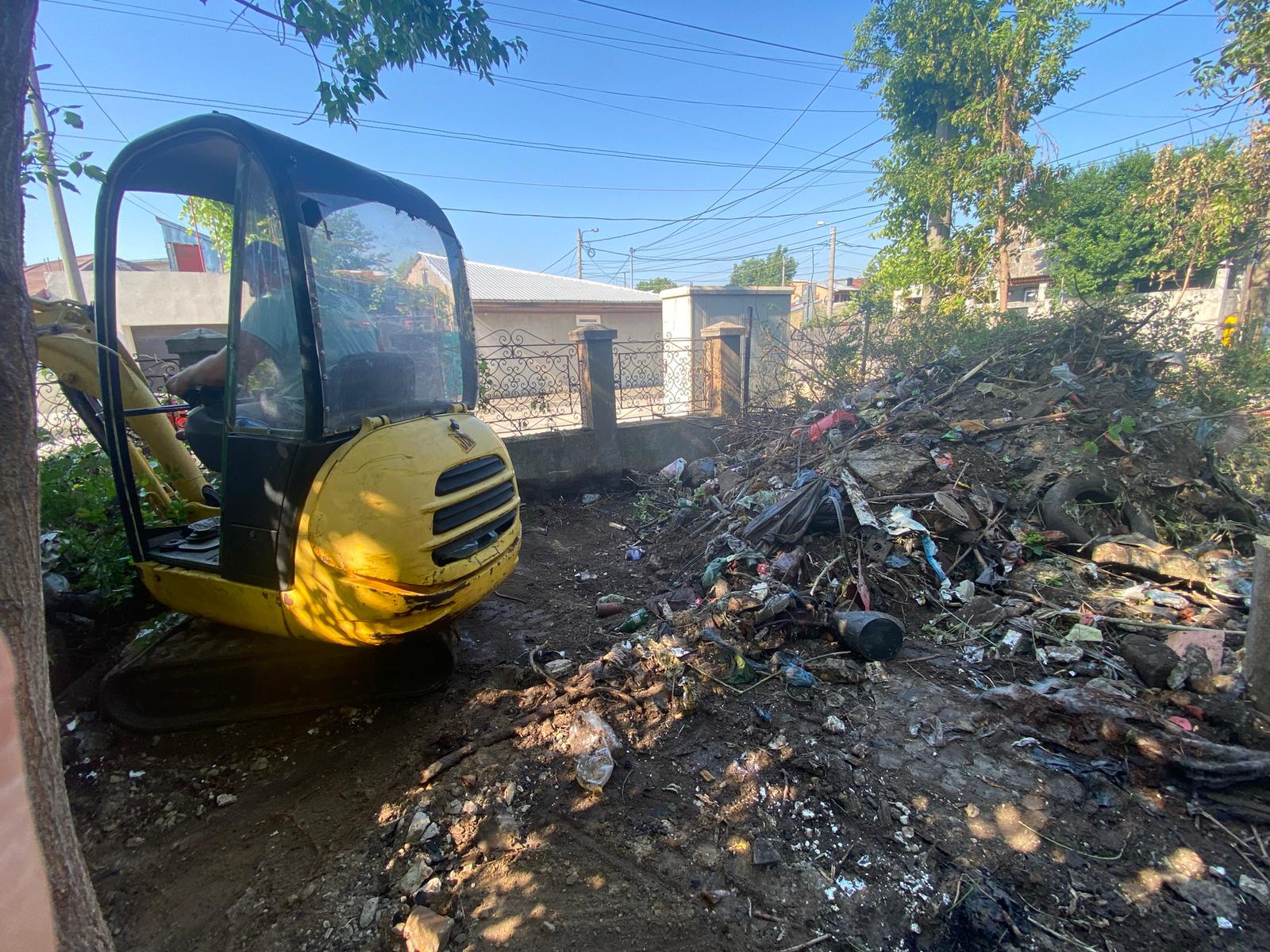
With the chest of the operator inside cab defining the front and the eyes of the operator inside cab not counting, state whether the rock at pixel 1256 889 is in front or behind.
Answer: behind

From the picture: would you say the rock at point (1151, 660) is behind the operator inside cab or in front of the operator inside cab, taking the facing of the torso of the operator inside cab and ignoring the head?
behind

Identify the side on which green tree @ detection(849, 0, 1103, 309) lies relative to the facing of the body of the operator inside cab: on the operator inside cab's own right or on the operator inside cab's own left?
on the operator inside cab's own right

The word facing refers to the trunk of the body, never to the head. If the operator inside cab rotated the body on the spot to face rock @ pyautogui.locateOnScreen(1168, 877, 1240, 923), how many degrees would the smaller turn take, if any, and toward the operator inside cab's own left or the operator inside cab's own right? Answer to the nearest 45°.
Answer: approximately 180°

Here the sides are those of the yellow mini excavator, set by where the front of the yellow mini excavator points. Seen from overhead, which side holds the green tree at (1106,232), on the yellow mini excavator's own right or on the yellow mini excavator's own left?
on the yellow mini excavator's own right

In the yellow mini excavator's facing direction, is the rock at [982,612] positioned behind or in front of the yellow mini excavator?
behind

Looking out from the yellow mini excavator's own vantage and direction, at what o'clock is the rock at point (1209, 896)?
The rock is roughly at 6 o'clock from the yellow mini excavator.

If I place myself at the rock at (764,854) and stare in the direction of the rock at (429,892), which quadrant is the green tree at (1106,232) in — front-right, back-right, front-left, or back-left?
back-right

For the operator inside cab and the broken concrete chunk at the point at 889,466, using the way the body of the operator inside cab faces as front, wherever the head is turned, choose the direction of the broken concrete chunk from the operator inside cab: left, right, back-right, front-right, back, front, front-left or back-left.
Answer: back-right

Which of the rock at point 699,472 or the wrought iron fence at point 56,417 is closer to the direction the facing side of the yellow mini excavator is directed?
the wrought iron fence

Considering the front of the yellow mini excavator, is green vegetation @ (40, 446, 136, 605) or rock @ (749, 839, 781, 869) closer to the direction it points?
the green vegetation

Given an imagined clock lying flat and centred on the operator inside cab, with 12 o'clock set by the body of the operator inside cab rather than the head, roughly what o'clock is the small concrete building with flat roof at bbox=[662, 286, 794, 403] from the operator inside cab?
The small concrete building with flat roof is roughly at 3 o'clock from the operator inside cab.

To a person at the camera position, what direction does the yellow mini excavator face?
facing away from the viewer and to the left of the viewer

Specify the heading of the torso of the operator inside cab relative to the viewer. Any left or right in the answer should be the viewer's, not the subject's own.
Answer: facing away from the viewer and to the left of the viewer
